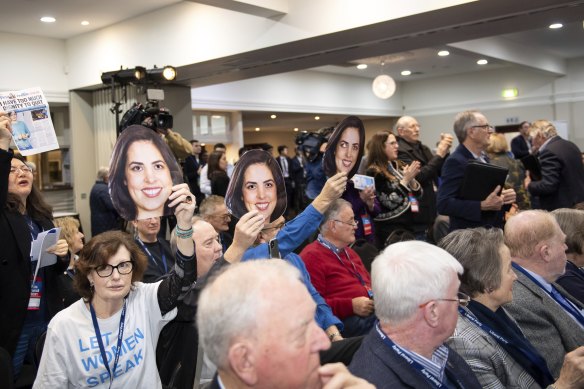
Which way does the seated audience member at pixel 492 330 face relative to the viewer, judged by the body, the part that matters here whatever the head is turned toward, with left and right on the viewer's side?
facing to the right of the viewer

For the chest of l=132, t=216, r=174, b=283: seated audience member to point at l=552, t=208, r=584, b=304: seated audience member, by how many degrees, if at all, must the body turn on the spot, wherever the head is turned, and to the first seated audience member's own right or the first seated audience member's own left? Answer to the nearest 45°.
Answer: approximately 45° to the first seated audience member's own left

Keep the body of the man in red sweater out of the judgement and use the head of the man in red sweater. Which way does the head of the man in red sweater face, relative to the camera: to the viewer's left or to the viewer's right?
to the viewer's right

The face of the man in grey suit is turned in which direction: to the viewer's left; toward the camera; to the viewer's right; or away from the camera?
to the viewer's right

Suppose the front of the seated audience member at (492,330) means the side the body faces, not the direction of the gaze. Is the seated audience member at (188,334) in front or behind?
behind

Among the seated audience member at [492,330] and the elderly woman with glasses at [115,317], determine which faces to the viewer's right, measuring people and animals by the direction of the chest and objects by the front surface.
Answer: the seated audience member

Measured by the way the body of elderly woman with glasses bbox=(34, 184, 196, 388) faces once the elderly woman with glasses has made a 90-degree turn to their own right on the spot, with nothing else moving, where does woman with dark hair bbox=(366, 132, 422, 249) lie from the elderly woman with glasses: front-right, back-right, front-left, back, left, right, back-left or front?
back-right
